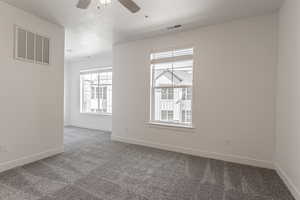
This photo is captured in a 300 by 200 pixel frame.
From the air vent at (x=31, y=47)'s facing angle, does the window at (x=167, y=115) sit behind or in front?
in front

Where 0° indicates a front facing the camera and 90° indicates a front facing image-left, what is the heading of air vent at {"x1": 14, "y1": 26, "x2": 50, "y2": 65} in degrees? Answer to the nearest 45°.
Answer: approximately 315°

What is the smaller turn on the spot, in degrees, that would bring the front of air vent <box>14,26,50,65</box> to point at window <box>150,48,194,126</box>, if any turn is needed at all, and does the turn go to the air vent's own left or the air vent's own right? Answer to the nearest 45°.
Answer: approximately 45° to the air vent's own left

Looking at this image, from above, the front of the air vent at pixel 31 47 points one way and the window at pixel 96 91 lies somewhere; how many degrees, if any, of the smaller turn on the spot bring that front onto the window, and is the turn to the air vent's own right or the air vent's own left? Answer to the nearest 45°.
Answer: approximately 90° to the air vent's own left

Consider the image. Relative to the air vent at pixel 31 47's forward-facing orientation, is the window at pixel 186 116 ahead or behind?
ahead
